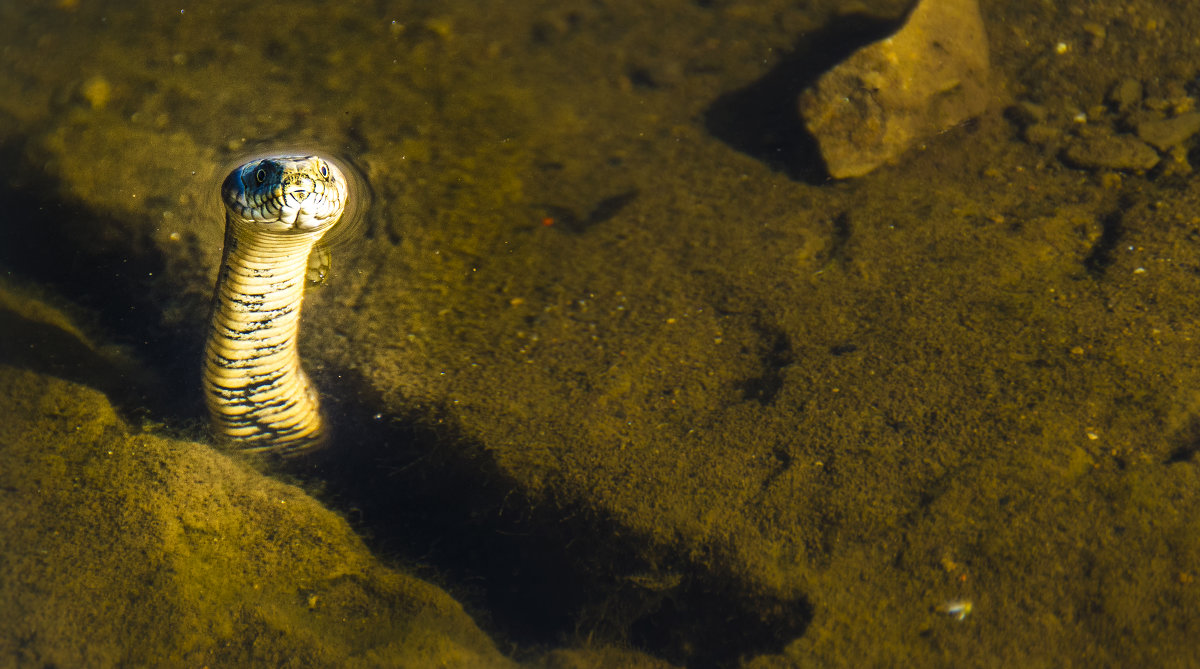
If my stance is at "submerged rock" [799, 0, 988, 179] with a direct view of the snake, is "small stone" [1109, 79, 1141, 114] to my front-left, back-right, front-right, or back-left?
back-left

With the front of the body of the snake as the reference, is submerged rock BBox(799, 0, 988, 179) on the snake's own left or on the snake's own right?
on the snake's own left

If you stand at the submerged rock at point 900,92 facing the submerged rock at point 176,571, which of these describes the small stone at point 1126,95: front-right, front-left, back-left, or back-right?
back-left

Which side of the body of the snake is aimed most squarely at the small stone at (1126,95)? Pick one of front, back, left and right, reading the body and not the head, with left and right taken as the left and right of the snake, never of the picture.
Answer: left

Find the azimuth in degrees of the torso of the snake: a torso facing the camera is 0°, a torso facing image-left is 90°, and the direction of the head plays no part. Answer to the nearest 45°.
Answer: approximately 0°
